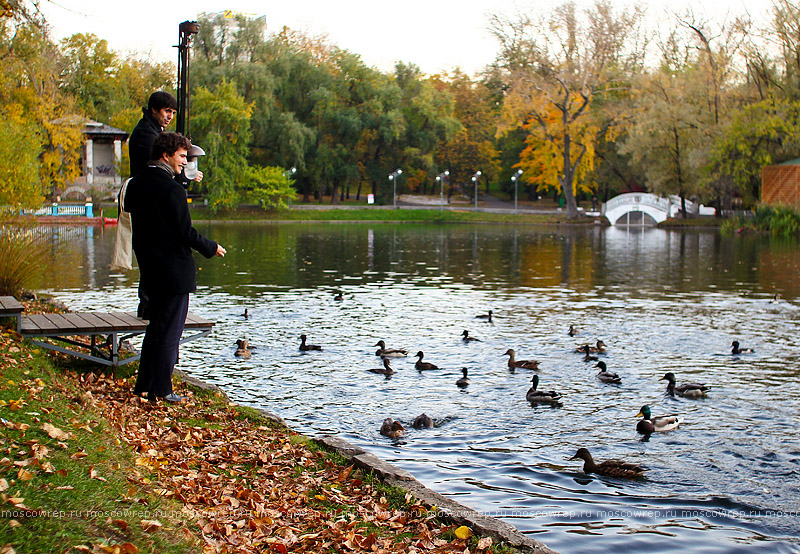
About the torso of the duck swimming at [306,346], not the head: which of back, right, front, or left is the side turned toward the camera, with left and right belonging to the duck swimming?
left

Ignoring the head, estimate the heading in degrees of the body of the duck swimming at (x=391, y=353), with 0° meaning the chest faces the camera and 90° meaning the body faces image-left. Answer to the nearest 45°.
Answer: approximately 90°

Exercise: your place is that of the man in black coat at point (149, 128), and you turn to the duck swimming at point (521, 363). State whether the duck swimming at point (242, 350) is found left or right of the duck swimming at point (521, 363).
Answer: left

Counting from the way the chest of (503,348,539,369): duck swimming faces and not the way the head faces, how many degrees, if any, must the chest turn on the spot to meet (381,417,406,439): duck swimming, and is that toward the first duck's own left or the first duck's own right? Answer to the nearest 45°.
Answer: approximately 90° to the first duck's own left

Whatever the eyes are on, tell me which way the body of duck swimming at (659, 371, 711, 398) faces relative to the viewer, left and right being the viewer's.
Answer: facing to the left of the viewer

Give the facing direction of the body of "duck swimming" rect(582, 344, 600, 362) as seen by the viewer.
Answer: to the viewer's left

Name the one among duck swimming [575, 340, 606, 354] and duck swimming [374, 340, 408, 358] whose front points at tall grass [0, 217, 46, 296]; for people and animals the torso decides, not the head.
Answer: duck swimming [374, 340, 408, 358]

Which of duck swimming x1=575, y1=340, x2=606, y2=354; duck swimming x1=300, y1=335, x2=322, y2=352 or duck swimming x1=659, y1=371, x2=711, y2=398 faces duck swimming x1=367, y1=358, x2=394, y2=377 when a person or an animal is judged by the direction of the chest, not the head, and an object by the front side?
duck swimming x1=659, y1=371, x2=711, y2=398

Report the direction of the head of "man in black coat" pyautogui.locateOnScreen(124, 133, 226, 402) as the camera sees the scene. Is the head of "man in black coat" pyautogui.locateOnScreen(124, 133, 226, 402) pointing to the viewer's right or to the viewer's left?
to the viewer's right

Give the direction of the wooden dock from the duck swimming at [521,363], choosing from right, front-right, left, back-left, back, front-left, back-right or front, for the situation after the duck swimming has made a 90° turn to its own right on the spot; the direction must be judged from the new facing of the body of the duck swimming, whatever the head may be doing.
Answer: back-left

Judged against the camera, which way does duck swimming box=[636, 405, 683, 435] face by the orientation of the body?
to the viewer's left

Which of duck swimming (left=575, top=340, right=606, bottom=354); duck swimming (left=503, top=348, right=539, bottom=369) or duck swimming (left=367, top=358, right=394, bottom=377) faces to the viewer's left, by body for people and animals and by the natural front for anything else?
duck swimming (left=503, top=348, right=539, bottom=369)

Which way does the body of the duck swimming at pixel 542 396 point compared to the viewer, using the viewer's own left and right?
facing to the left of the viewer

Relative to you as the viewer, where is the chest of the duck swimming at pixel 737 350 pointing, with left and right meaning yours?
facing to the left of the viewer
